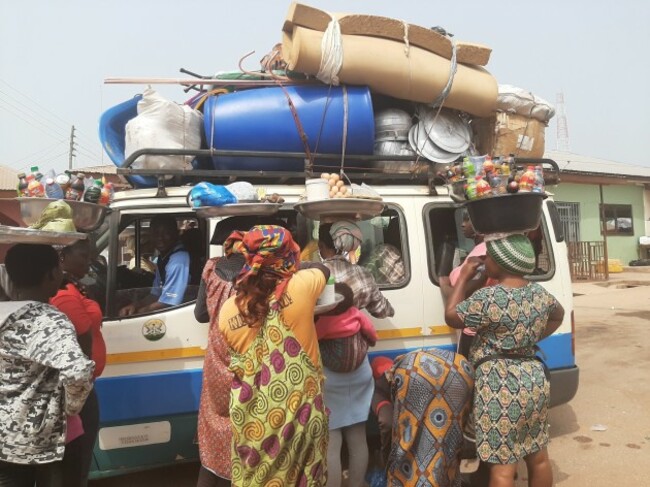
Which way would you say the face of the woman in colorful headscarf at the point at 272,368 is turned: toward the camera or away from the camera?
away from the camera

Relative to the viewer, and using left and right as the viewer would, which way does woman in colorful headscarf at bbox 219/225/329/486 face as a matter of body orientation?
facing away from the viewer

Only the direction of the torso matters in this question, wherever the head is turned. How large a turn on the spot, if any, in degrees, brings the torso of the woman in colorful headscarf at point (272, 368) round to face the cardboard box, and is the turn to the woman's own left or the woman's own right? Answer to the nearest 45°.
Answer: approximately 45° to the woman's own right

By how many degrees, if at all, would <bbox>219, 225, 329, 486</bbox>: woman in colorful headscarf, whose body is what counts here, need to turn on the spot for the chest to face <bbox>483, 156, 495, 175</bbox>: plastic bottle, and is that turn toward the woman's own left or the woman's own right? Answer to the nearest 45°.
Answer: approximately 45° to the woman's own right

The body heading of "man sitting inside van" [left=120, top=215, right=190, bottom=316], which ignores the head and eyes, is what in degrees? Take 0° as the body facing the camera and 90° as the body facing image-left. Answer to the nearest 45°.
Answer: approximately 45°

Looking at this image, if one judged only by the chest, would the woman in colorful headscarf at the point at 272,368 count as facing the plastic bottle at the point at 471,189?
no

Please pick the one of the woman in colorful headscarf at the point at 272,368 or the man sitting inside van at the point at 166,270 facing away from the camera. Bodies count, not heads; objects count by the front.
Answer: the woman in colorful headscarf

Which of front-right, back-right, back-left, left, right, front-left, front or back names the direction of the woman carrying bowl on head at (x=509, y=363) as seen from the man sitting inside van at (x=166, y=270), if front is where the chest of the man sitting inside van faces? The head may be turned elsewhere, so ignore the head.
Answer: left

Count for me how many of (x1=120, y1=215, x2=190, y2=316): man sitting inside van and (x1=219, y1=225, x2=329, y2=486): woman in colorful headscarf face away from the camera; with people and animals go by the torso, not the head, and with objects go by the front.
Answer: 1
